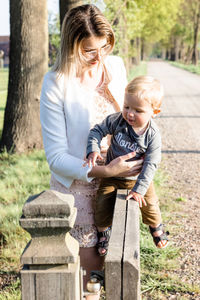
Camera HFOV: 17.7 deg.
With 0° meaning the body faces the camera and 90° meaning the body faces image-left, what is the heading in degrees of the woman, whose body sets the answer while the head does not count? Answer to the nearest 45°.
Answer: approximately 315°

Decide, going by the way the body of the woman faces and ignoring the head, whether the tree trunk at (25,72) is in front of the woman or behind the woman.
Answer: behind

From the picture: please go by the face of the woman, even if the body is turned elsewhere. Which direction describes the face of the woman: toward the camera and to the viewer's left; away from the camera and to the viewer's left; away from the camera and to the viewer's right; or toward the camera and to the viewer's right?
toward the camera and to the viewer's right
